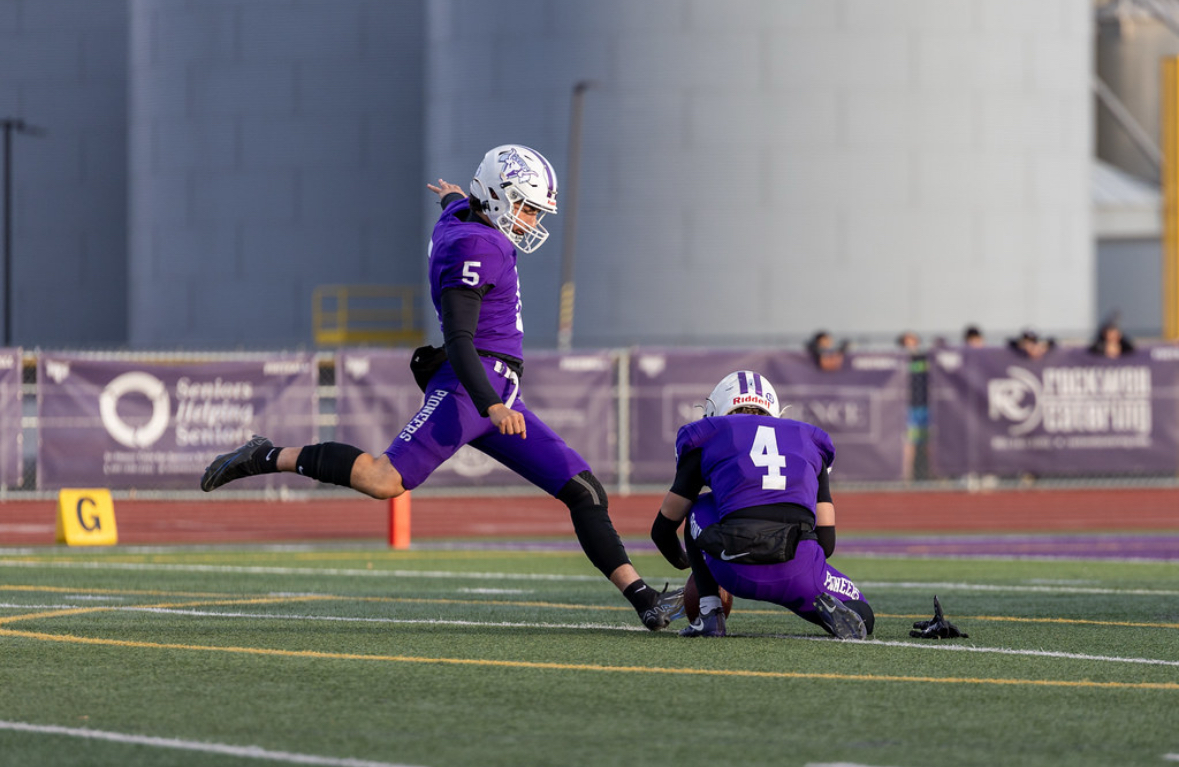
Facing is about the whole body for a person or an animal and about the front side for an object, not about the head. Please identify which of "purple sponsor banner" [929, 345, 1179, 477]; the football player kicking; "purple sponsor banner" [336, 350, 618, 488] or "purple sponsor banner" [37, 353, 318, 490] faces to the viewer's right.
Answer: the football player kicking

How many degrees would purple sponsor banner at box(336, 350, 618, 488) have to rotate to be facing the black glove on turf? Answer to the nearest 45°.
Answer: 0° — it already faces it

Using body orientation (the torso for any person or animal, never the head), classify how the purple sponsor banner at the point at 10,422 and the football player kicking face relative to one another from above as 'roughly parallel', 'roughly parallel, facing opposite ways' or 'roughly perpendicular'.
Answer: roughly perpendicular

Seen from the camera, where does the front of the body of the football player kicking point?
to the viewer's right

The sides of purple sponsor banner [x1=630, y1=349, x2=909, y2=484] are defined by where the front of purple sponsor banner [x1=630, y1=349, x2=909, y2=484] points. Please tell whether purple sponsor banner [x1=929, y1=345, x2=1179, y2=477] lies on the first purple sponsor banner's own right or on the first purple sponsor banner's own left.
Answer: on the first purple sponsor banner's own left

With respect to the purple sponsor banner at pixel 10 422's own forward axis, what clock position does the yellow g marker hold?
The yellow g marker is roughly at 12 o'clock from the purple sponsor banner.

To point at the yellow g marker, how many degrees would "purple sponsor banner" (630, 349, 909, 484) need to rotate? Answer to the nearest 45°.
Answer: approximately 45° to its right

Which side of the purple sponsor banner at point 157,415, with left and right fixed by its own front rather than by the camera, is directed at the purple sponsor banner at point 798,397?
left

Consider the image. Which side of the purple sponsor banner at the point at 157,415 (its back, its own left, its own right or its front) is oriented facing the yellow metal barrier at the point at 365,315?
back

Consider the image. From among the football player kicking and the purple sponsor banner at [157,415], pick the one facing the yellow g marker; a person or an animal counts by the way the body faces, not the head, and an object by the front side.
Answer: the purple sponsor banner

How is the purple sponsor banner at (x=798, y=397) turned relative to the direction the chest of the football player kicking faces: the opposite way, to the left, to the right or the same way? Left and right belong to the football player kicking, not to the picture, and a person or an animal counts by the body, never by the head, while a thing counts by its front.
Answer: to the right

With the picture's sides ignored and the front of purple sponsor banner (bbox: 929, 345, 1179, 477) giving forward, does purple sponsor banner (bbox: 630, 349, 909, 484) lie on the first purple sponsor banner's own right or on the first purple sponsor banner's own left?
on the first purple sponsor banner's own right
